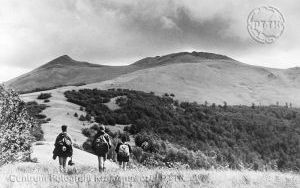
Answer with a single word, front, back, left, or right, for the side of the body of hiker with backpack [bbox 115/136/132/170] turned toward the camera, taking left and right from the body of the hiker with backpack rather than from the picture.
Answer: back

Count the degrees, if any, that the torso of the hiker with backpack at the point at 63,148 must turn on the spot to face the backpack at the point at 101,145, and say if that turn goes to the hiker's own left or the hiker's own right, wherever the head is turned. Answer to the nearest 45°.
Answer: approximately 90° to the hiker's own right

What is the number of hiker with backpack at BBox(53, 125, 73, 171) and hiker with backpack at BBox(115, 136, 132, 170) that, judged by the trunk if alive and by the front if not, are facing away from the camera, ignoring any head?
2

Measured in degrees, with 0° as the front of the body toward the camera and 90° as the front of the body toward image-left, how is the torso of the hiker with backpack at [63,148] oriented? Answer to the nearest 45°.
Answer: approximately 180°

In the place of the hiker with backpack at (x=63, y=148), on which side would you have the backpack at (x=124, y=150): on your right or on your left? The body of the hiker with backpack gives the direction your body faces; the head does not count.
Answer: on your right
